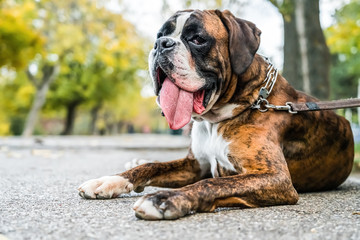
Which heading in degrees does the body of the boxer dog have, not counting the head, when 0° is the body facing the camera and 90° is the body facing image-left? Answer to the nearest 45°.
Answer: approximately 45°

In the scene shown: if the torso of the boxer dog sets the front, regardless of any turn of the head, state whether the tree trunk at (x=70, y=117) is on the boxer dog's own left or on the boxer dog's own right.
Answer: on the boxer dog's own right

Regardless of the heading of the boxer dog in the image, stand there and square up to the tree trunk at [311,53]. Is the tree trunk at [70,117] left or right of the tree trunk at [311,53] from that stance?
left

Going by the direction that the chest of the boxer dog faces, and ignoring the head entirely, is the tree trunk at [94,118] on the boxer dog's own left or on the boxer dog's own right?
on the boxer dog's own right

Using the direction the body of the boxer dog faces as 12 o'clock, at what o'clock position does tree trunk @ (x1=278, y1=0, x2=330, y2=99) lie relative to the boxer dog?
The tree trunk is roughly at 5 o'clock from the boxer dog.
